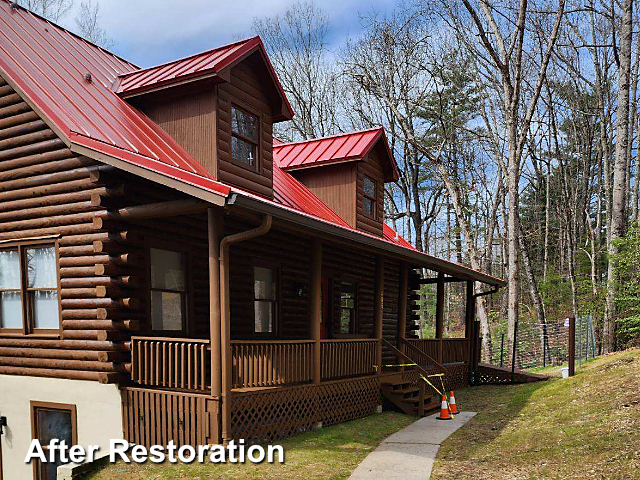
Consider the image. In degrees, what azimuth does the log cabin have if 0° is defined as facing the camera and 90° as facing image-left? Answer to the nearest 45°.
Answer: approximately 315°

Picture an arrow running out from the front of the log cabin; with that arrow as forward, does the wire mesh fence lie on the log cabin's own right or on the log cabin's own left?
on the log cabin's own left
